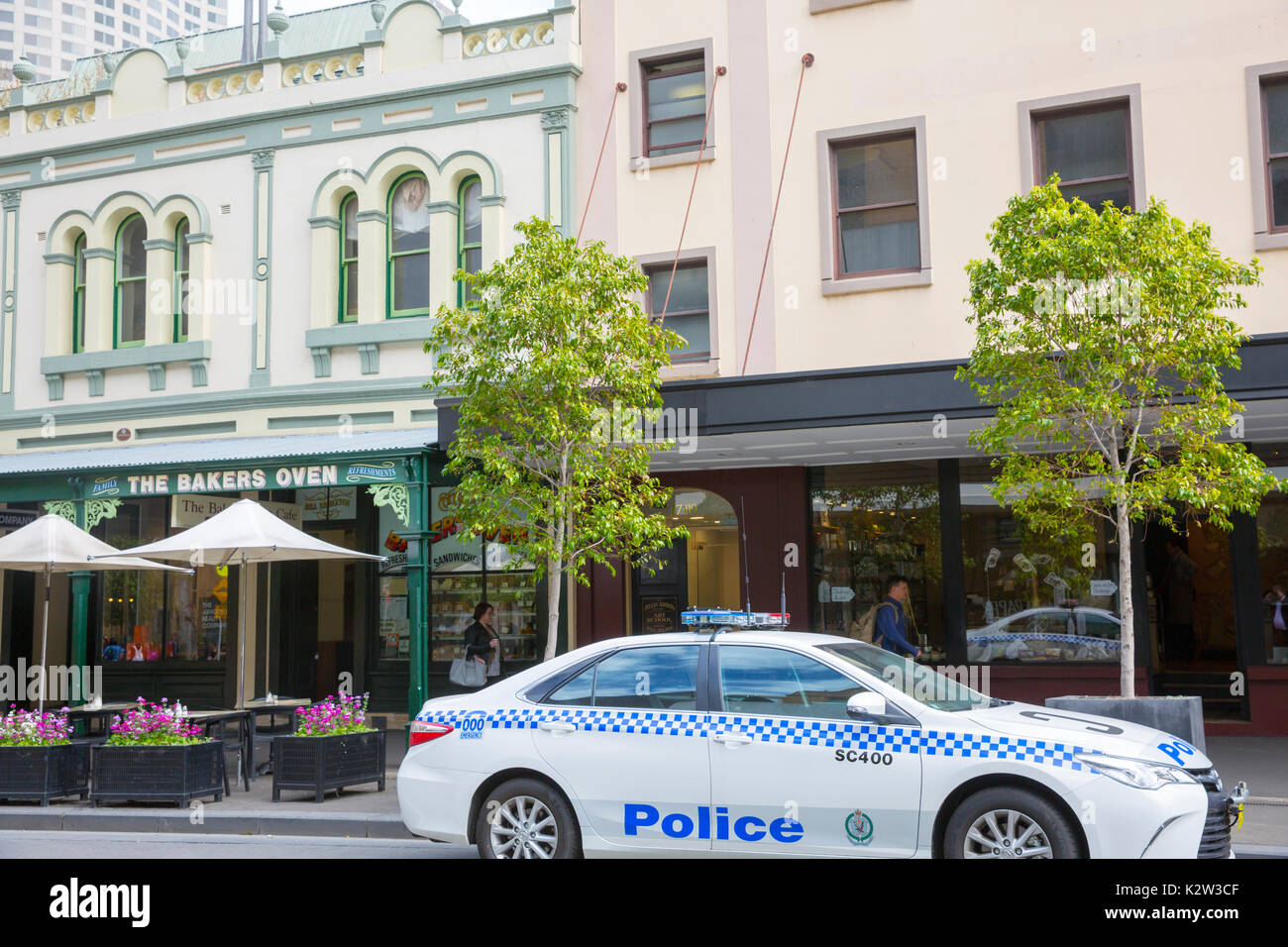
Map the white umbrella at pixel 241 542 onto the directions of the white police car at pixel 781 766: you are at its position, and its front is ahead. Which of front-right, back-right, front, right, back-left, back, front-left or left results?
back-left

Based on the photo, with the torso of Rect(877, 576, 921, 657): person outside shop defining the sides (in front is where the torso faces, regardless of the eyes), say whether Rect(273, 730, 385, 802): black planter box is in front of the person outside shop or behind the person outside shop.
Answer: behind

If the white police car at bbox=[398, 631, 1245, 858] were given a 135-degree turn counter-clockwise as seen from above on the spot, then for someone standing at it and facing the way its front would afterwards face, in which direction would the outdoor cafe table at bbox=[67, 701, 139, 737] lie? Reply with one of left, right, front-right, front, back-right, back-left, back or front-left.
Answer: front

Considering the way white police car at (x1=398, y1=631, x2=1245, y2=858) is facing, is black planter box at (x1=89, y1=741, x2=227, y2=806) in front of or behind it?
behind

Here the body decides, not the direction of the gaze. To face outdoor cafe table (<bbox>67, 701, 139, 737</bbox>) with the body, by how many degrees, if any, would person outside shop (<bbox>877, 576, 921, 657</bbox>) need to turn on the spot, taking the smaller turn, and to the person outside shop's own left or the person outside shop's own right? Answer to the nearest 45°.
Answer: approximately 180°

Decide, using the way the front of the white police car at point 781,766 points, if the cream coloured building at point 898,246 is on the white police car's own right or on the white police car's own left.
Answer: on the white police car's own left

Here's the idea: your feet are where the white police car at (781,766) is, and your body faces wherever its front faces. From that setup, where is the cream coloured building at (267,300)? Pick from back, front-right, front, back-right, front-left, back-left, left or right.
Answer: back-left

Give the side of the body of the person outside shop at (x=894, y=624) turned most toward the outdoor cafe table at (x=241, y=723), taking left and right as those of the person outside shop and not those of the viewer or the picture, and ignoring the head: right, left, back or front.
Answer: back

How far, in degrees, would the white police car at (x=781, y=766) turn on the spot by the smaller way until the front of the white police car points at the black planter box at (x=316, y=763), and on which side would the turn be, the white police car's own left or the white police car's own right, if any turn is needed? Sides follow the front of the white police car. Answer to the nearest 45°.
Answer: approximately 135° to the white police car's own left

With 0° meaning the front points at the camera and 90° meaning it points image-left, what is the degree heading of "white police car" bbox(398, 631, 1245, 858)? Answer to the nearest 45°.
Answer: approximately 270°

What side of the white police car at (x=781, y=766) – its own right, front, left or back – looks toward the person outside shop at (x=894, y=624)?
left

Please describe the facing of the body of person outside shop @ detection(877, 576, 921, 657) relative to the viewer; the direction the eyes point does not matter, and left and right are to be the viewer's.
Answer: facing to the right of the viewer

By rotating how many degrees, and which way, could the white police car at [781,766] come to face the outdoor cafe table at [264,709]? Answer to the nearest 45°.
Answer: approximately 135° to its left

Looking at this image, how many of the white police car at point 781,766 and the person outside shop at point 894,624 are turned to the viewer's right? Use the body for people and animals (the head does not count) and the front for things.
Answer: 2
